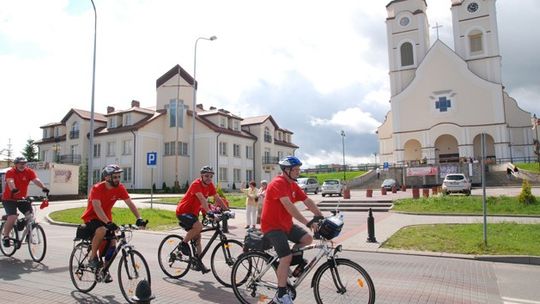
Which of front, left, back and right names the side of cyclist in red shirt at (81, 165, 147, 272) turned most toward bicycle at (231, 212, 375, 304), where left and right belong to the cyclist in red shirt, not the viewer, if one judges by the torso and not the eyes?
front

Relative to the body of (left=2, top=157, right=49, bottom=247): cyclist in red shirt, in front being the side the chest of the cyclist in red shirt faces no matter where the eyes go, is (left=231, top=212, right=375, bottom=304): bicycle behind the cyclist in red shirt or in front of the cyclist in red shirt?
in front

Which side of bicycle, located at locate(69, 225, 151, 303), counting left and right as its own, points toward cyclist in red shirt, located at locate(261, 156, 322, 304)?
front

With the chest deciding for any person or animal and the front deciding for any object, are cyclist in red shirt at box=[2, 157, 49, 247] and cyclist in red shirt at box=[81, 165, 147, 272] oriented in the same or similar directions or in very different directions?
same or similar directions

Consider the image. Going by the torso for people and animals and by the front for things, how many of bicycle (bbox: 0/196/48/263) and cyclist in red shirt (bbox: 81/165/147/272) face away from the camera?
0

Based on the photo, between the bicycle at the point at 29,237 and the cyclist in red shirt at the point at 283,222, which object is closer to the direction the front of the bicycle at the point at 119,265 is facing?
the cyclist in red shirt

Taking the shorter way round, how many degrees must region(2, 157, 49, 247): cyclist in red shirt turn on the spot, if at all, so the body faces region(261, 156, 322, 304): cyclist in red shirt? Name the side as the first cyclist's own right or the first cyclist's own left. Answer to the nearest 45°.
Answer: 0° — they already face them

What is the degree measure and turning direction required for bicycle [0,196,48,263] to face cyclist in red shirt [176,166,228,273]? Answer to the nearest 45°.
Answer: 0° — it already faces them

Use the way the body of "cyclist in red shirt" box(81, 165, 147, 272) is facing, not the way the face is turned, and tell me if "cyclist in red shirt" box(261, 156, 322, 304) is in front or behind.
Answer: in front

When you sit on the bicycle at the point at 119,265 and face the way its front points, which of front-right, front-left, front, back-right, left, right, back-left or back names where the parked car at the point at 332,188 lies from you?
left

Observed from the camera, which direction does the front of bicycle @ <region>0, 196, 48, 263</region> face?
facing the viewer and to the right of the viewer

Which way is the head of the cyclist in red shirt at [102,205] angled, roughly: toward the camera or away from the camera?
toward the camera

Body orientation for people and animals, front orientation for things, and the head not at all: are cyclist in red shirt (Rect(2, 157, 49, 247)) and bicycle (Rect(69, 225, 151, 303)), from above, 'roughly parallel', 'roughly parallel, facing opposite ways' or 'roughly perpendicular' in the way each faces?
roughly parallel

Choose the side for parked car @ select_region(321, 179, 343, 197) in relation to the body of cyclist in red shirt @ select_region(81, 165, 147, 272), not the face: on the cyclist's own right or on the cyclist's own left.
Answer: on the cyclist's own left

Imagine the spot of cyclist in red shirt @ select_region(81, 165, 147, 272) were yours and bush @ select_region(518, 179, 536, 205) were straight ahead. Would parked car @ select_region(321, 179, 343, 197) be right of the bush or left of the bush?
left
